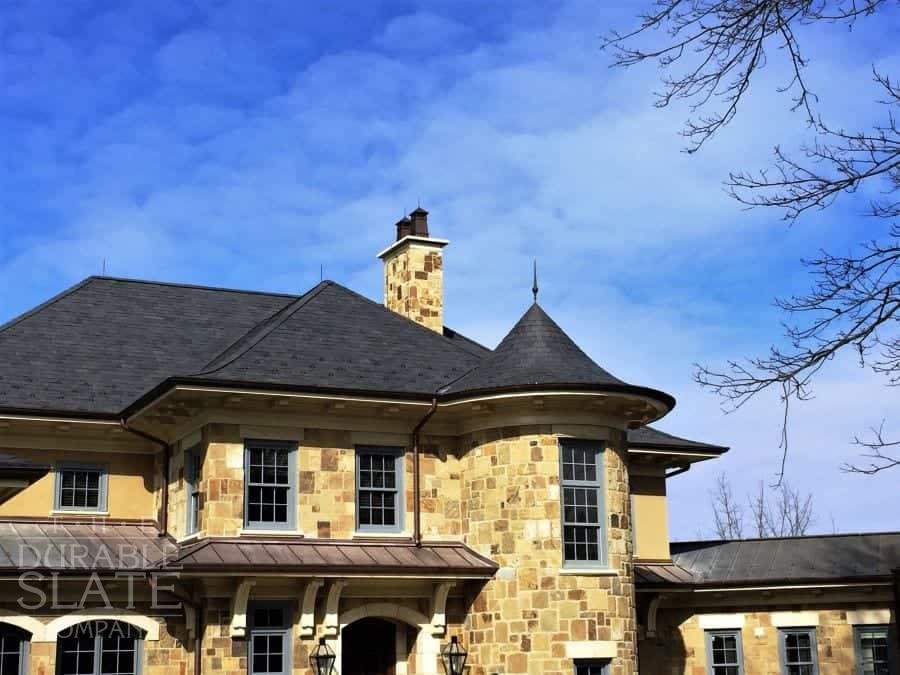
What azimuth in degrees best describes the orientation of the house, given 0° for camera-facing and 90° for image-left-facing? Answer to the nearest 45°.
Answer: approximately 0°
